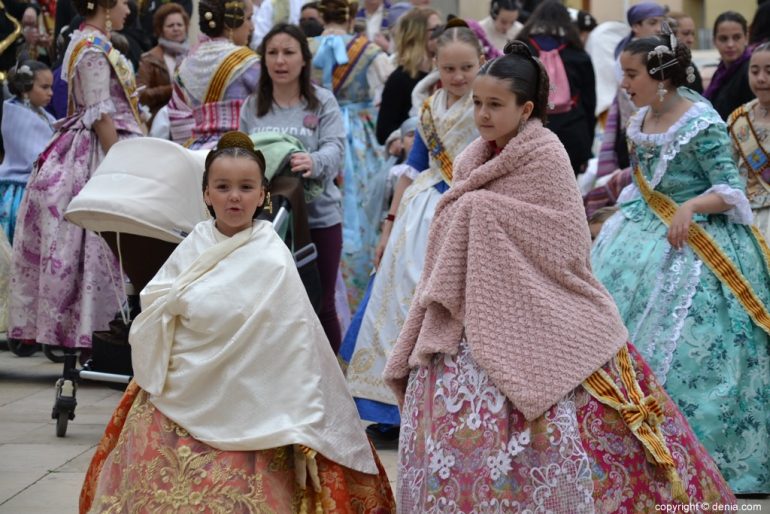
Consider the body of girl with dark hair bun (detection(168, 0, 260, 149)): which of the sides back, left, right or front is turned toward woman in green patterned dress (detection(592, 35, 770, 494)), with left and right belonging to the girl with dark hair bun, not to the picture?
right

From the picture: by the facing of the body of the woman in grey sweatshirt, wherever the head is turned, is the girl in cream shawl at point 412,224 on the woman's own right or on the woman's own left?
on the woman's own left

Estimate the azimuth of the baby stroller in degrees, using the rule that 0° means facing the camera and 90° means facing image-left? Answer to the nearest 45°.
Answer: approximately 45°

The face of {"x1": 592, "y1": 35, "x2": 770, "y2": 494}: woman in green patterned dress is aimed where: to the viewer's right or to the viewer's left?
to the viewer's left

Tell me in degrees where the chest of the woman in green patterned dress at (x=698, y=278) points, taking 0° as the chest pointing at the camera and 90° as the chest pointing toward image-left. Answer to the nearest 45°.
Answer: approximately 45°

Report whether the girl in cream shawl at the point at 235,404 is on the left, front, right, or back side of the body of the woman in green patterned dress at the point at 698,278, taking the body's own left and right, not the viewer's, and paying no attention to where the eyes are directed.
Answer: front

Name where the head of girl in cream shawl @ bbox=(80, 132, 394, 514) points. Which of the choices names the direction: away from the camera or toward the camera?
toward the camera

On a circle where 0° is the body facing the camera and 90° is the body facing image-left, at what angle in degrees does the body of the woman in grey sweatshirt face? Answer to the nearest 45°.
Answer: approximately 45°

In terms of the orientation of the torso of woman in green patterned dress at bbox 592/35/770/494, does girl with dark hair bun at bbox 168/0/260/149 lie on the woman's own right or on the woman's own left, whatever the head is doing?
on the woman's own right

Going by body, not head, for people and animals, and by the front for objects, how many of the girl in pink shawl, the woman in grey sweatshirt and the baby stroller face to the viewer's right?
0

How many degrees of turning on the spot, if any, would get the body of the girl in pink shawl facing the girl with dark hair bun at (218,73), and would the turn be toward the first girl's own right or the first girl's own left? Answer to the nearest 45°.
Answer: approximately 90° to the first girl's own right
